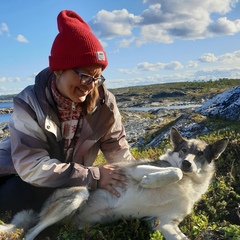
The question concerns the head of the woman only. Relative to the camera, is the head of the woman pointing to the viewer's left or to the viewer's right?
to the viewer's right

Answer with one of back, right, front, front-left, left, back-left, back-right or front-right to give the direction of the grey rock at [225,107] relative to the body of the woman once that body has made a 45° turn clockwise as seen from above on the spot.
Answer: back-left

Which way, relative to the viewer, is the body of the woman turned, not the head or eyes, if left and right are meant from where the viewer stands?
facing the viewer and to the right of the viewer
